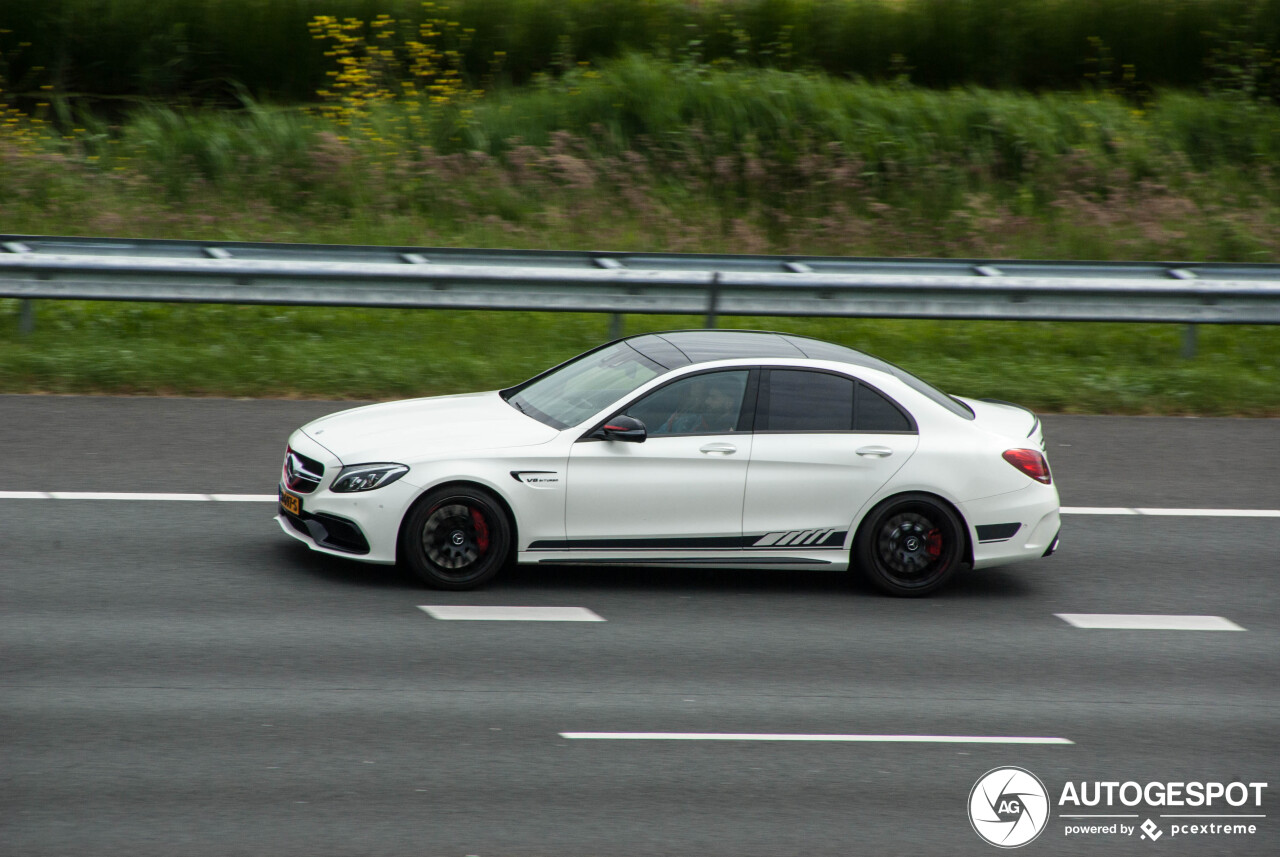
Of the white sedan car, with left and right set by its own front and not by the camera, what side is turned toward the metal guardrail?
right

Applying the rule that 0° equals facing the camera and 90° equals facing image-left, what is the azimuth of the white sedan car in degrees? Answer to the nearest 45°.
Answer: approximately 90°
